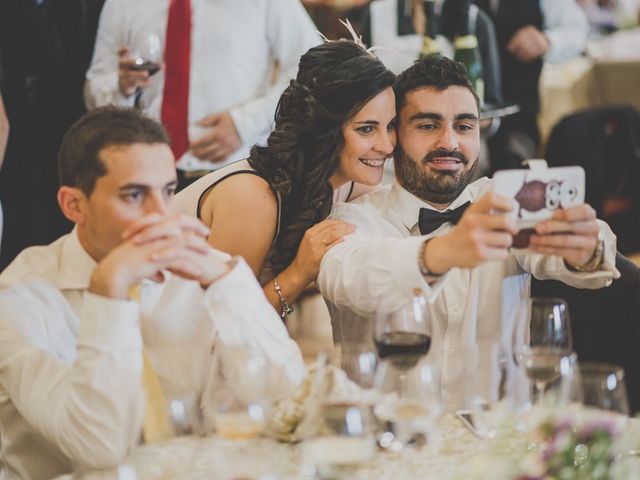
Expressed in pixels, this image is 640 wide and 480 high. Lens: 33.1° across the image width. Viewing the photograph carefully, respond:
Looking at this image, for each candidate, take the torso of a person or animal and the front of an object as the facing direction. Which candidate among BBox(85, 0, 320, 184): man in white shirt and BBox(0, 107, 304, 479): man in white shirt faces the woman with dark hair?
BBox(85, 0, 320, 184): man in white shirt

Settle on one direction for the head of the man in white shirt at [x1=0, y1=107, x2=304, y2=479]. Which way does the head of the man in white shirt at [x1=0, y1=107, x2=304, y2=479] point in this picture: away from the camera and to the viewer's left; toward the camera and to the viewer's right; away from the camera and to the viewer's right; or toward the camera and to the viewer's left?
toward the camera and to the viewer's right

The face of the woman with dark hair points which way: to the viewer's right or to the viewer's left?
to the viewer's right

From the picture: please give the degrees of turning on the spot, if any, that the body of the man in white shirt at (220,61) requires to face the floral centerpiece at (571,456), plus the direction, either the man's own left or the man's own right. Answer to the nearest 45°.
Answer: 0° — they already face it

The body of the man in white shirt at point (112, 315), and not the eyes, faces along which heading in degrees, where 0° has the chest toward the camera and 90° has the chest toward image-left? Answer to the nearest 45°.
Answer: approximately 315°

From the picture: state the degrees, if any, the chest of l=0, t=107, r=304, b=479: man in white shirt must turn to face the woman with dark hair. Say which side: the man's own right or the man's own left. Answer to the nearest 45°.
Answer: approximately 90° to the man's own left

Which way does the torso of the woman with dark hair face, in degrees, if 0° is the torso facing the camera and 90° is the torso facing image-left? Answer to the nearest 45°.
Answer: approximately 315°

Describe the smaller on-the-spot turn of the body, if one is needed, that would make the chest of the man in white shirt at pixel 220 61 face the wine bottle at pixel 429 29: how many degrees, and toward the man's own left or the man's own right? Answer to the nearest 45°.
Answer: approximately 135° to the man's own left

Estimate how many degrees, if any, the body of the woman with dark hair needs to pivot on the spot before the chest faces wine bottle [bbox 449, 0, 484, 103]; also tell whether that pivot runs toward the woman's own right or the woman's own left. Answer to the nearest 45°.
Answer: approximately 90° to the woman's own left

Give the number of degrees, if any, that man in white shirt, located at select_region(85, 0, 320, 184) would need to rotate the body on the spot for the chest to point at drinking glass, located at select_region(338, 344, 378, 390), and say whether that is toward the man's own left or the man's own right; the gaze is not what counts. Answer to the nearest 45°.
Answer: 0° — they already face it
